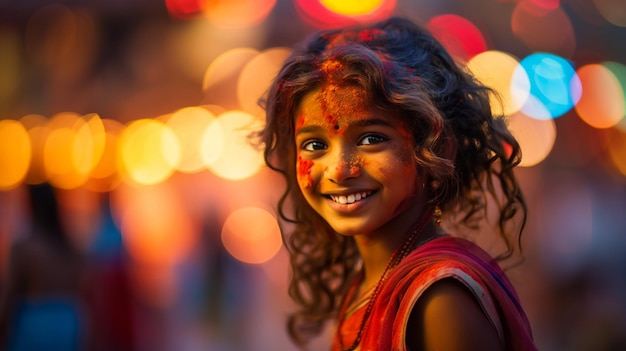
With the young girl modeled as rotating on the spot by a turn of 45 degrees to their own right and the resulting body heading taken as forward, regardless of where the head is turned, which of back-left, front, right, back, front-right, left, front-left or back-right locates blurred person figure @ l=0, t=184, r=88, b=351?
front-right

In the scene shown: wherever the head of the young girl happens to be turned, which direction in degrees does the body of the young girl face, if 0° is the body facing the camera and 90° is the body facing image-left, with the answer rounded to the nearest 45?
approximately 45°
